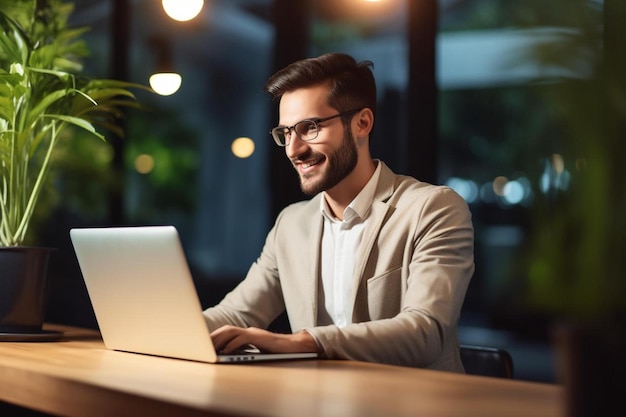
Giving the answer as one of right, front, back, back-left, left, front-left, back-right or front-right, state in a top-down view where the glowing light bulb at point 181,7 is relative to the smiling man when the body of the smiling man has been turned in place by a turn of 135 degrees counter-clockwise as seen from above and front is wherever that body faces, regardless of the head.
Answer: back-left

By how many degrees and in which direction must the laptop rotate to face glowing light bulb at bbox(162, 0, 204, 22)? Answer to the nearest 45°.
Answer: approximately 45° to its left

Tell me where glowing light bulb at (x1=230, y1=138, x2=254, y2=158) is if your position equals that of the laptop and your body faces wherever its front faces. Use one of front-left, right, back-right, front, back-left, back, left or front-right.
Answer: front-left

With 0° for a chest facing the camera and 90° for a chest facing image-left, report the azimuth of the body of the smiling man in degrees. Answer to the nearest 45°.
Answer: approximately 45°

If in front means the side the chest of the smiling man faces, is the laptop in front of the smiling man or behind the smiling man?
in front

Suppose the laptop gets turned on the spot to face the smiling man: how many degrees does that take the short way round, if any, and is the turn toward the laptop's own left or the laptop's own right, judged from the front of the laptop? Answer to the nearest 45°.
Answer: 0° — it already faces them

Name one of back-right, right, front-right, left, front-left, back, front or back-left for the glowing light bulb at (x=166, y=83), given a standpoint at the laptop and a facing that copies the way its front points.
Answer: front-left

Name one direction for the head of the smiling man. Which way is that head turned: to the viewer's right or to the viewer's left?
to the viewer's left

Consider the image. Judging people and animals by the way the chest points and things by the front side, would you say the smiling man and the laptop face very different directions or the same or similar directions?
very different directions

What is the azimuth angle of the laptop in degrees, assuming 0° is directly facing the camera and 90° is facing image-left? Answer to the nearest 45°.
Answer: approximately 225°

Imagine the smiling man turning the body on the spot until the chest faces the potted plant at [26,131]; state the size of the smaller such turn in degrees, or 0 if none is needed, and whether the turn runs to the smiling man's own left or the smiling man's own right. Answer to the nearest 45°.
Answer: approximately 45° to the smiling man's own right
